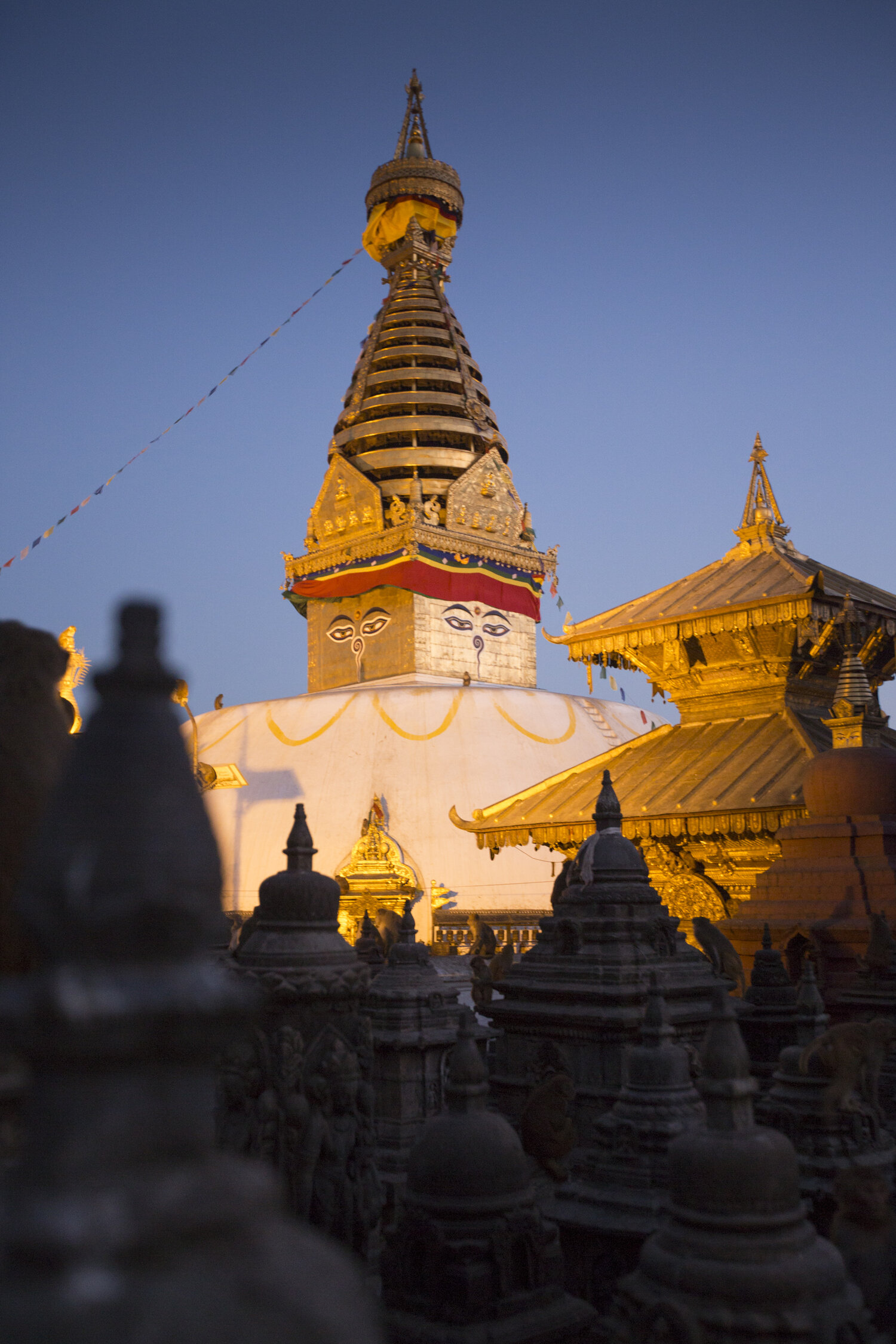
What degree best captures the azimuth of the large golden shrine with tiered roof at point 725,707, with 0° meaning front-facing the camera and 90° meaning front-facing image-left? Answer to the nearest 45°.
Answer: approximately 45°

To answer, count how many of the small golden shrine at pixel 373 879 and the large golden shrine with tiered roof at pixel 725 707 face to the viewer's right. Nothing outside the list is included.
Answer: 0

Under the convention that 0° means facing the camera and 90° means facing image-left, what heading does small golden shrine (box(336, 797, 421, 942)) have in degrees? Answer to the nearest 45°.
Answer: approximately 0°

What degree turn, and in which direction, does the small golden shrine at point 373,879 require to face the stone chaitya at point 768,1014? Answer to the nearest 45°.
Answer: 0° — it already faces it

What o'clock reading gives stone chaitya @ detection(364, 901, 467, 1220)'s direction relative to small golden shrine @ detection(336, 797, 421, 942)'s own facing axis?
The stone chaitya is roughly at 12 o'clock from the small golden shrine.

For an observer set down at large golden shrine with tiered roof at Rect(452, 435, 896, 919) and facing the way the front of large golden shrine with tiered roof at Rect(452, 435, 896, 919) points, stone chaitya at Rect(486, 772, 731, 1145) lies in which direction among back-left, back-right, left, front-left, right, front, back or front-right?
front-left
